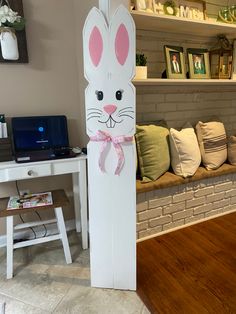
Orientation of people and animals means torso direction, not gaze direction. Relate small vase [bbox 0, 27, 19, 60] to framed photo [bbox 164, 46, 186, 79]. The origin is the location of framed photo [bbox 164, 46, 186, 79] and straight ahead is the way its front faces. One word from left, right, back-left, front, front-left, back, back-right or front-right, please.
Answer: right

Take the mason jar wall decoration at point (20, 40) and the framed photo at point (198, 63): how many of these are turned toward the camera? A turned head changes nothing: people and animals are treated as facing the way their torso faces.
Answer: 2

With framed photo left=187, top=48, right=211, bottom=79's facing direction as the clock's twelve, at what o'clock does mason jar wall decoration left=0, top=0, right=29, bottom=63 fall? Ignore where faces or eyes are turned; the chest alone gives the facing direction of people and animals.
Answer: The mason jar wall decoration is roughly at 2 o'clock from the framed photo.

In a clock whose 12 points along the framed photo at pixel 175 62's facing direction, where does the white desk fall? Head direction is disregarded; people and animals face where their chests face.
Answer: The white desk is roughly at 3 o'clock from the framed photo.

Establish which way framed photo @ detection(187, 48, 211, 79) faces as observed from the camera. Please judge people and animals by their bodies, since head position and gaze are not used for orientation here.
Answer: facing the viewer

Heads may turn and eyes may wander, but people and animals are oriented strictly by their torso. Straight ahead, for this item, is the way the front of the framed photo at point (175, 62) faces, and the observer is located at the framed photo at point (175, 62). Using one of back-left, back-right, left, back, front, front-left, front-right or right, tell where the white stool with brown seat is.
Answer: right

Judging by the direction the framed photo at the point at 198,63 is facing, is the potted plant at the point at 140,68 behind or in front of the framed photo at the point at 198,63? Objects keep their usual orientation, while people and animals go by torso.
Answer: in front

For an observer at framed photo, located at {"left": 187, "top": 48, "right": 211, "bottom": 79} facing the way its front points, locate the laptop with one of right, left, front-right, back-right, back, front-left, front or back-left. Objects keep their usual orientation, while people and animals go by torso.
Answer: front-right

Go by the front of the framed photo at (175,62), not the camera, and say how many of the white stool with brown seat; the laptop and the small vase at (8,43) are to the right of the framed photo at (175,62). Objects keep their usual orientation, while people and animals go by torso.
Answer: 3

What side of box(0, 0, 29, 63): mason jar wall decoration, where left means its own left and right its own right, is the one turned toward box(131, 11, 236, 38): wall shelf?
left

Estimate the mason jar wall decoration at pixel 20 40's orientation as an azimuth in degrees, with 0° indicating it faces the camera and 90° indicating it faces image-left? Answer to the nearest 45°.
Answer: approximately 0°

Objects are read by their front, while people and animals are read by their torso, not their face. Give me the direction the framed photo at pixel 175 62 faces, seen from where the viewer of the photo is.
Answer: facing the viewer and to the right of the viewer
